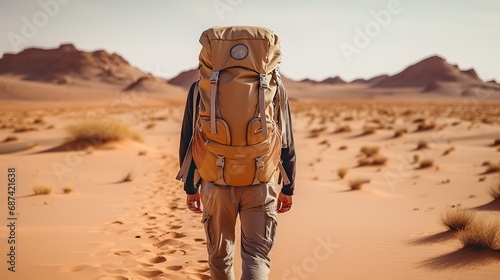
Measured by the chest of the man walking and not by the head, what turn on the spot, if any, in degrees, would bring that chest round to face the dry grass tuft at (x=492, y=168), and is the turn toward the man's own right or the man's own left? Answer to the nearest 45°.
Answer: approximately 45° to the man's own right

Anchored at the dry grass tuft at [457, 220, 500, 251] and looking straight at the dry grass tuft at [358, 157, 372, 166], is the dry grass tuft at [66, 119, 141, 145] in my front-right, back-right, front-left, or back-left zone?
front-left

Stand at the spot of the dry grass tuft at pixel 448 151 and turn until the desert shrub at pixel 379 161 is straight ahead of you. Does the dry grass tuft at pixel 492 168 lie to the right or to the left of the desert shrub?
left

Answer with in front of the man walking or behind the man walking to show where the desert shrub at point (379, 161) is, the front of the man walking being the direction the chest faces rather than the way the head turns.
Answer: in front

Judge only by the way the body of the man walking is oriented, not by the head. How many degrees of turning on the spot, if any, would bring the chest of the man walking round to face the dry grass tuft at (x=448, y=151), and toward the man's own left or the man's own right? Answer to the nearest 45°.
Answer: approximately 45° to the man's own right

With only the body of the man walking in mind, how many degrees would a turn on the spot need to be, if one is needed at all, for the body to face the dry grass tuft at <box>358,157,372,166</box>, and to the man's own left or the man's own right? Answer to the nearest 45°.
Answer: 0° — they already face it

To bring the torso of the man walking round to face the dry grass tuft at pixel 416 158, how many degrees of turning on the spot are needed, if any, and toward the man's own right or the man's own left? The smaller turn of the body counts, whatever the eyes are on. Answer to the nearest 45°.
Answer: approximately 45° to the man's own right

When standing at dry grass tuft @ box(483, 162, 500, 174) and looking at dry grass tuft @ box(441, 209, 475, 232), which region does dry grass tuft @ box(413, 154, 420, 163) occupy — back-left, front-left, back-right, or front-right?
back-right

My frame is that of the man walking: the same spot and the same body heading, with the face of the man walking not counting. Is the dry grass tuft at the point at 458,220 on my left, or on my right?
on my right

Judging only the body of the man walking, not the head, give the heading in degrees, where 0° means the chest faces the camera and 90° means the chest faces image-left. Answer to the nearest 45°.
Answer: approximately 180°

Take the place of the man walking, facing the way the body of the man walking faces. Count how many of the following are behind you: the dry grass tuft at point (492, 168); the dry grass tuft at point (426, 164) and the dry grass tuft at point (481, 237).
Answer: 0

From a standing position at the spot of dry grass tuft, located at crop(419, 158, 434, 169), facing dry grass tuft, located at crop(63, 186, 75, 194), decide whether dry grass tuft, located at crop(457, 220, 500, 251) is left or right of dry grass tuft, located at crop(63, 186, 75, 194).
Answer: left

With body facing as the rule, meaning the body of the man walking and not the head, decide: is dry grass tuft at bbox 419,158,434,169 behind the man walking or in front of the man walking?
in front

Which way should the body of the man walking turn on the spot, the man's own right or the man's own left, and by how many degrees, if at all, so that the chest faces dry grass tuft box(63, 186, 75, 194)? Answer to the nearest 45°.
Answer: approximately 45° to the man's own left

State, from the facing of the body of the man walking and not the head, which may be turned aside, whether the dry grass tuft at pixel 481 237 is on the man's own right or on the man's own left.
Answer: on the man's own right
